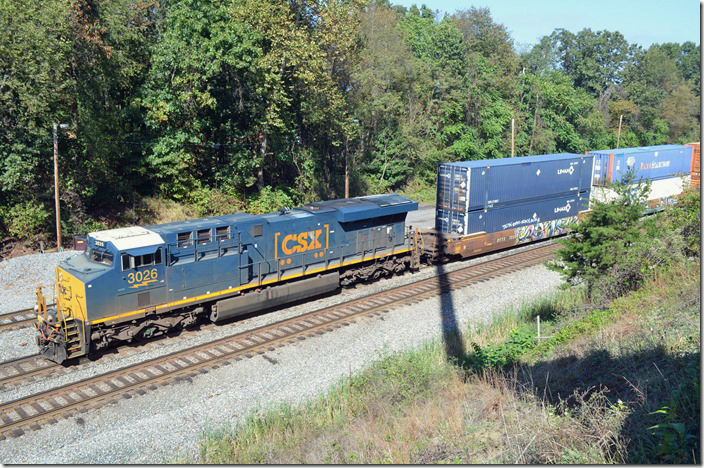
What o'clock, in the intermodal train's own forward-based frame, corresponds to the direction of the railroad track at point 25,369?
The railroad track is roughly at 12 o'clock from the intermodal train.

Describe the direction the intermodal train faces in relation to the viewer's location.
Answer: facing the viewer and to the left of the viewer

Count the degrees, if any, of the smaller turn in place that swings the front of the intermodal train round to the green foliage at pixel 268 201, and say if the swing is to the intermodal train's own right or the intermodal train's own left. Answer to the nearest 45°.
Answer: approximately 135° to the intermodal train's own right

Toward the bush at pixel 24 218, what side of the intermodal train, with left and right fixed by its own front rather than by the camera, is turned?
right

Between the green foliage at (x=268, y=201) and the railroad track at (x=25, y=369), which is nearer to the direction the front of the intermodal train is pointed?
the railroad track

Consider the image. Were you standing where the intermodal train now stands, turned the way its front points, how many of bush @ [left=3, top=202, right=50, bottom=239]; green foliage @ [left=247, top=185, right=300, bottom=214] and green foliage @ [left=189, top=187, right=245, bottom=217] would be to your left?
0

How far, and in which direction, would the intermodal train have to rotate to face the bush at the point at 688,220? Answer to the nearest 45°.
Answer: approximately 135° to its left

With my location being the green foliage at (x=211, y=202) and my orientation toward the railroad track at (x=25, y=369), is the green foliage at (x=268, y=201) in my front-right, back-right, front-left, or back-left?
back-left

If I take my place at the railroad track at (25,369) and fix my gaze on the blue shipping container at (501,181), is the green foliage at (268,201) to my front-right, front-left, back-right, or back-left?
front-left

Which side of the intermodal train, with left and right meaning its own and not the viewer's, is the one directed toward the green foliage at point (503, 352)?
left

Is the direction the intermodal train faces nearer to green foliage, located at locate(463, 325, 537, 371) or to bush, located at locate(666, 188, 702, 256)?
the green foliage

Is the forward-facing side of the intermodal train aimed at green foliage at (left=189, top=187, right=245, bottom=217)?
no

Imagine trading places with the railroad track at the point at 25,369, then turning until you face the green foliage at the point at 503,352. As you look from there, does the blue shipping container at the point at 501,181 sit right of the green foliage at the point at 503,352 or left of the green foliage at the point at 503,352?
left
